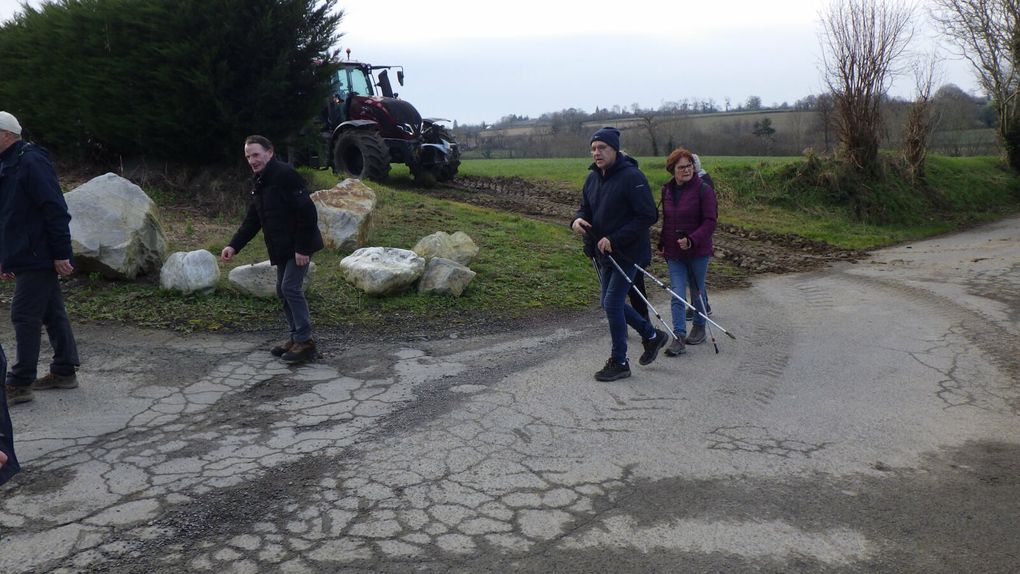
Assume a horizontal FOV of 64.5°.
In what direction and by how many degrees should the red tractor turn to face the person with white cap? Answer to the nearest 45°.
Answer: approximately 45° to its right

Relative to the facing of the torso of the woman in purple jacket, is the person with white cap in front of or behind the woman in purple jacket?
in front

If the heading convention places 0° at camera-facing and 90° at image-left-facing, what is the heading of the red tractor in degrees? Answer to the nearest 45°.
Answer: approximately 315°

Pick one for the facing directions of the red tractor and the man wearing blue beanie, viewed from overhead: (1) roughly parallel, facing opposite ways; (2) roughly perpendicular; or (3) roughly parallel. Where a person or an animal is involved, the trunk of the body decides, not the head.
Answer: roughly perpendicular

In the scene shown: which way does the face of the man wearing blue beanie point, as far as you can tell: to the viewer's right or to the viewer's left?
to the viewer's left

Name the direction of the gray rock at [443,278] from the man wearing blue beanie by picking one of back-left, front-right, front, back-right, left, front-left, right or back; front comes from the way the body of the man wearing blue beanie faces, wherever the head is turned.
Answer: right

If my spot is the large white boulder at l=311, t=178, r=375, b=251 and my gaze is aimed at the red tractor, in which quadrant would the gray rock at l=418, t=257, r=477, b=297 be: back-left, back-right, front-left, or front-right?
back-right

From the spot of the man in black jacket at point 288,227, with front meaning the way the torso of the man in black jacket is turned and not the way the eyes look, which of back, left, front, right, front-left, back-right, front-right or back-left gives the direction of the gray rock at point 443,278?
back

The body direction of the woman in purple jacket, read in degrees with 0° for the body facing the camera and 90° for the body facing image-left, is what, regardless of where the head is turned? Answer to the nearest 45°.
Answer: approximately 45°
